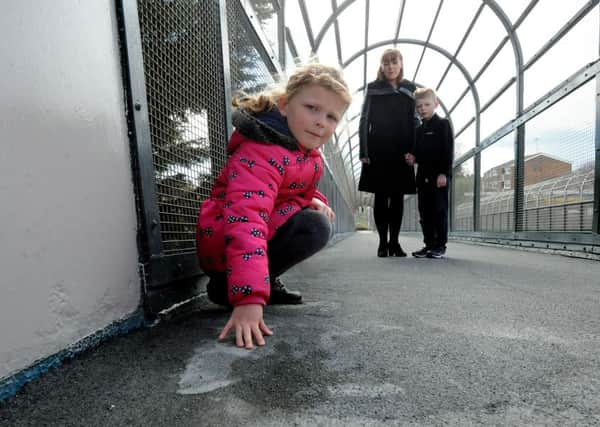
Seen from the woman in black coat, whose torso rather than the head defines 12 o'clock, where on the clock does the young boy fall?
The young boy is roughly at 8 o'clock from the woman in black coat.

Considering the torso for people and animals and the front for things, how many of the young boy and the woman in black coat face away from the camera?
0

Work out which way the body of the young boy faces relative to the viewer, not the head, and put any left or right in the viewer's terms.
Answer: facing the viewer and to the left of the viewer

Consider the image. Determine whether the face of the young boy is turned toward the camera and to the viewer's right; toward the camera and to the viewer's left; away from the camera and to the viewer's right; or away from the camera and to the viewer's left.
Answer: toward the camera and to the viewer's left

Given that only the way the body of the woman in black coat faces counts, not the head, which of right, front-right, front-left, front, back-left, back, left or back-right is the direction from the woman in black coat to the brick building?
back-left

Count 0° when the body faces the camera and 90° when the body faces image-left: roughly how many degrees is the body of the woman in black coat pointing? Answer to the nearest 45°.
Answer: approximately 0°

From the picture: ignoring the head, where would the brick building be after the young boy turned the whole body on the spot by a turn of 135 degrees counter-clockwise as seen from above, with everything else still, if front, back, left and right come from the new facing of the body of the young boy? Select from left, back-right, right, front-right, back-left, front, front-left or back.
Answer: front-left
